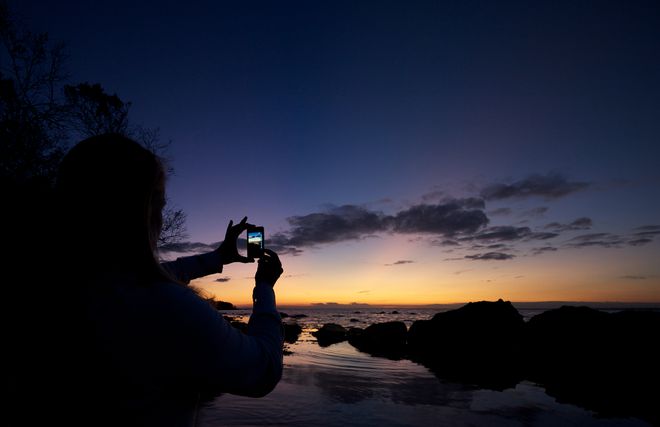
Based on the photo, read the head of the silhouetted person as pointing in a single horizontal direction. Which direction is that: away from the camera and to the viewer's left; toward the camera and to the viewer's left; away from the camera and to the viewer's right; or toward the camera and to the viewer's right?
away from the camera and to the viewer's right

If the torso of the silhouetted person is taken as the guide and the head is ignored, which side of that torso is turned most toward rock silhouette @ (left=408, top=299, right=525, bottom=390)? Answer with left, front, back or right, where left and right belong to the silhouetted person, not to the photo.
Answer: front

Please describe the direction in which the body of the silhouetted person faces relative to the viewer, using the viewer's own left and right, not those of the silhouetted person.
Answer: facing away from the viewer and to the right of the viewer

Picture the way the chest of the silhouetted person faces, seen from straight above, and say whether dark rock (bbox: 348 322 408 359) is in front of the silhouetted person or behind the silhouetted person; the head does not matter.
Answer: in front
